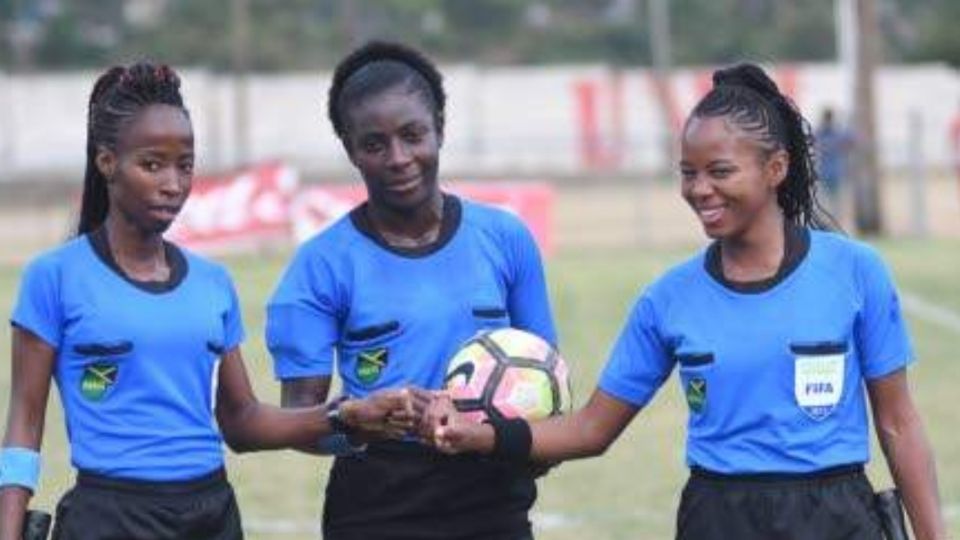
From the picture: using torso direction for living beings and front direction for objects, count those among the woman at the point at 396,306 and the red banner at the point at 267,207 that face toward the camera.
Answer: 2

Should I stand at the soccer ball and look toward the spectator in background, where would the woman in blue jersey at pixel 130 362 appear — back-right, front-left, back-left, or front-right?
back-left

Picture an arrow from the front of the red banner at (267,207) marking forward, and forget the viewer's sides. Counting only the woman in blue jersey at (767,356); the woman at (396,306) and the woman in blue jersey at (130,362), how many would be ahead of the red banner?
3

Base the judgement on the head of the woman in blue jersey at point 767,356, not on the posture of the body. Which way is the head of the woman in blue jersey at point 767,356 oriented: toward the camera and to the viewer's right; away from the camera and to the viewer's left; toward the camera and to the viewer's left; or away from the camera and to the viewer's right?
toward the camera and to the viewer's left

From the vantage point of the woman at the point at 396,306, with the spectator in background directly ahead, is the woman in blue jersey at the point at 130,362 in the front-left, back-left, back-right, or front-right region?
back-left

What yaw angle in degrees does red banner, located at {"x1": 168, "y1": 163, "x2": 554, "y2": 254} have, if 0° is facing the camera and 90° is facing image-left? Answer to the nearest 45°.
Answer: approximately 0°

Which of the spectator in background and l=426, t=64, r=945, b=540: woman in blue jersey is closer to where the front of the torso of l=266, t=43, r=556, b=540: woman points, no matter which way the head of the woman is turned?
the woman in blue jersey

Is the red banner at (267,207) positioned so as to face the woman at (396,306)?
yes

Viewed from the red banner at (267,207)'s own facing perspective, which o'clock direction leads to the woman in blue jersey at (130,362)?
The woman in blue jersey is roughly at 12 o'clock from the red banner.
